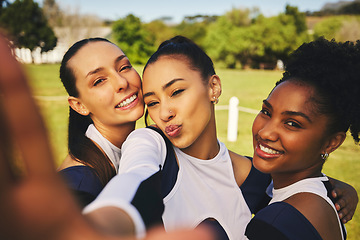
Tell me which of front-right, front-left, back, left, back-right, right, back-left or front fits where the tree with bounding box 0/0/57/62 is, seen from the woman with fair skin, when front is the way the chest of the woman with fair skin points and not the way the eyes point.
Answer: back-left

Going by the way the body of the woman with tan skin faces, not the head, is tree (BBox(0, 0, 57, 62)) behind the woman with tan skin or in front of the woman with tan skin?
behind

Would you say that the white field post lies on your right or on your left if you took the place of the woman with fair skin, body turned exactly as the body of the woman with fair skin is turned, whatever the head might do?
on your left

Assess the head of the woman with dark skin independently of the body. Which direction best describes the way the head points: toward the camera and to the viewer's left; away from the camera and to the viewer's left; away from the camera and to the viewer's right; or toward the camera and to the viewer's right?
toward the camera and to the viewer's left

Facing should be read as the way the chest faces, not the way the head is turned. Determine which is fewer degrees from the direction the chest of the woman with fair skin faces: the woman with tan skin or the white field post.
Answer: the woman with tan skin

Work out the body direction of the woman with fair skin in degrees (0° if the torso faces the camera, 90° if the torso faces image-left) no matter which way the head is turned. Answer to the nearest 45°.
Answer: approximately 315°

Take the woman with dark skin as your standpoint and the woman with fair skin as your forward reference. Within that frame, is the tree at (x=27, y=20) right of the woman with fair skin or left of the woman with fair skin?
right

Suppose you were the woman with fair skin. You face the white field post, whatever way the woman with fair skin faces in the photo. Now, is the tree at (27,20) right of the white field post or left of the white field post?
left

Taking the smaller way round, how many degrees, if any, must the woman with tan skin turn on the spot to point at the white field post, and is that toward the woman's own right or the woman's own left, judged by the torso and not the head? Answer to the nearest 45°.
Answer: approximately 180°

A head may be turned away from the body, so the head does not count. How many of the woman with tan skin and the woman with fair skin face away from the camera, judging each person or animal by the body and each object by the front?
0

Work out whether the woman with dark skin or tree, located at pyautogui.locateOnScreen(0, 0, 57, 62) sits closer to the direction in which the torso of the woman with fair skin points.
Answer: the woman with dark skin

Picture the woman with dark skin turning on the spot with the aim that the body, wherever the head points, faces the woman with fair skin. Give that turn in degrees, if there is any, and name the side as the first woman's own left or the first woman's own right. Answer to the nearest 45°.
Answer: approximately 45° to the first woman's own right
